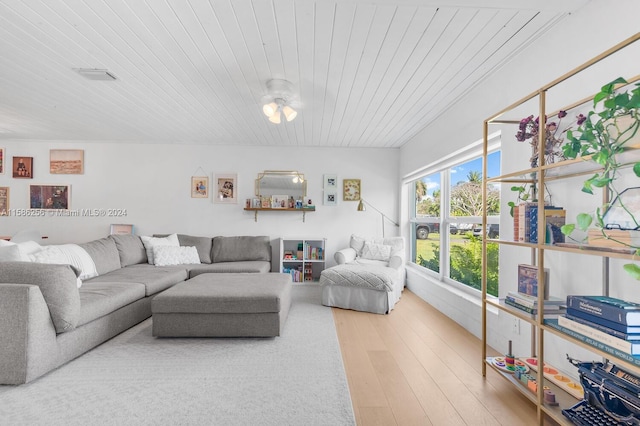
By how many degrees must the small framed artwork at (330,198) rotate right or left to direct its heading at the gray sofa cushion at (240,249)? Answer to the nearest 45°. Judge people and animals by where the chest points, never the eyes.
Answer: approximately 90° to its right

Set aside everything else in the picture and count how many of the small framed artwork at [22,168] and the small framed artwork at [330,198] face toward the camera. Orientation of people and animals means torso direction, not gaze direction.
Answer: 2

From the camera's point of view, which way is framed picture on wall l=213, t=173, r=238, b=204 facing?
toward the camera

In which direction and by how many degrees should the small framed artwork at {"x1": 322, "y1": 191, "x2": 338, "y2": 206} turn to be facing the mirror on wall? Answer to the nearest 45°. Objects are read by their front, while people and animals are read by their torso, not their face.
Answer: approximately 90° to its right

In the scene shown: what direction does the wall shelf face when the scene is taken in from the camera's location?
facing the viewer

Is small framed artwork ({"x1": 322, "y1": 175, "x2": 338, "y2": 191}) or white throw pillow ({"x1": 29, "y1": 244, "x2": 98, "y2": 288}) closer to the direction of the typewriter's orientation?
the white throw pillow

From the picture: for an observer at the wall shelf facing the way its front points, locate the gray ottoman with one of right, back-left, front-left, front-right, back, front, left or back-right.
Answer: front

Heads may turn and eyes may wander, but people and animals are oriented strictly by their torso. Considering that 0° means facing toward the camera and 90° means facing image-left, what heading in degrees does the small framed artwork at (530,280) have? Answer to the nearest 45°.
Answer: approximately 45°

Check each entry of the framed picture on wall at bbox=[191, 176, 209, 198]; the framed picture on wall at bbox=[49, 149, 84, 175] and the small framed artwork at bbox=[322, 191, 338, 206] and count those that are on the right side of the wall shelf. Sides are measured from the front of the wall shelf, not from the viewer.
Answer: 2

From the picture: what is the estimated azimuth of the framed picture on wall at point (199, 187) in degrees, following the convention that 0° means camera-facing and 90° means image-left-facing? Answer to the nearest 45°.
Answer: approximately 0°

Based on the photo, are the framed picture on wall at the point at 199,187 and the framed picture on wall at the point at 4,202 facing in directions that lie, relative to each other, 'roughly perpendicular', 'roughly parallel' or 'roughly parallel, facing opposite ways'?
roughly parallel

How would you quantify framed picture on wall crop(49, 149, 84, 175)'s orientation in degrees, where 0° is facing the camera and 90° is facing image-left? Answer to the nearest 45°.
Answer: approximately 0°

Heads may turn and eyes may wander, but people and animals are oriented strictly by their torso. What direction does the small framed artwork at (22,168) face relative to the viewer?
toward the camera

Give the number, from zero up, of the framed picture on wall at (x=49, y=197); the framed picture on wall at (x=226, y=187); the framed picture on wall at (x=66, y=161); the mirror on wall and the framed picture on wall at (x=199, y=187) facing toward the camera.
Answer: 5

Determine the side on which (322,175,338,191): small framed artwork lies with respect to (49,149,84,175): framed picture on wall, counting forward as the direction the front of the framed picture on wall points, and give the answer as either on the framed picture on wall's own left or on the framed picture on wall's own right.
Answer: on the framed picture on wall's own left
